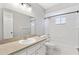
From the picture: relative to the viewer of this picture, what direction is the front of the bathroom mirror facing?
facing the viewer and to the right of the viewer

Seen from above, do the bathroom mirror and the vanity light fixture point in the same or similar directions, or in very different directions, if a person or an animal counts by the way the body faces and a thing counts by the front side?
same or similar directions

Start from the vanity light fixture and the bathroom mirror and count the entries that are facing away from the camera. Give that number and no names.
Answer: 0
